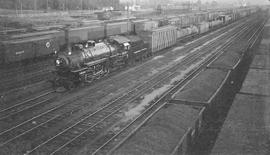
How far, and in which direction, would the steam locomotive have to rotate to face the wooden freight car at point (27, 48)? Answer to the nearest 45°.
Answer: approximately 90° to its right

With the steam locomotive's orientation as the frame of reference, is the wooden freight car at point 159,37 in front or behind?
behind

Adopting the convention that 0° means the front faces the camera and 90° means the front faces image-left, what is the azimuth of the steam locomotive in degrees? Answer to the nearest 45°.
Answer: approximately 45°
